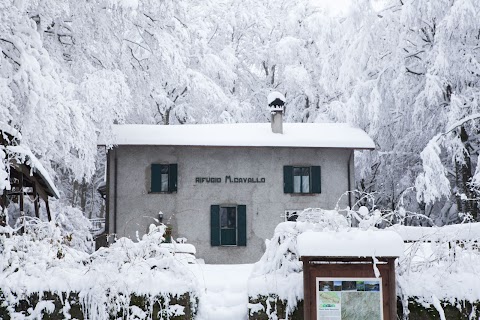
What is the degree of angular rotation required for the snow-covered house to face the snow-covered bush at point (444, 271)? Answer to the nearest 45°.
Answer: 0° — it already faces it

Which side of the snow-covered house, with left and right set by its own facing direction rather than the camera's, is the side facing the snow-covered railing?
left

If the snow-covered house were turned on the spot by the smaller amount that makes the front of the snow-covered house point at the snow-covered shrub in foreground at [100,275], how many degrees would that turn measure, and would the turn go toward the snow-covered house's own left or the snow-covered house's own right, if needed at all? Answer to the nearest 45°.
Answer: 0° — it already faces it

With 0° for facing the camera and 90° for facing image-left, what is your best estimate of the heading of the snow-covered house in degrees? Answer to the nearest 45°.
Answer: approximately 0°

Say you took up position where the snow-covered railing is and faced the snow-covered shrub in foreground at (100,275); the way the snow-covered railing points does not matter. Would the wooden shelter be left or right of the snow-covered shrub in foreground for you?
right

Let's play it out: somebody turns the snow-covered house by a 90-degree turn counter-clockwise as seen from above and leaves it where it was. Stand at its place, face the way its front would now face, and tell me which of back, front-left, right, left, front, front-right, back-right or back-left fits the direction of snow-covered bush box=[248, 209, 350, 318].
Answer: right
